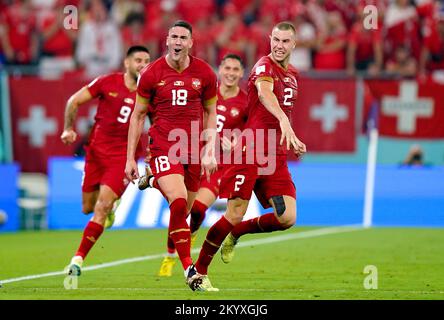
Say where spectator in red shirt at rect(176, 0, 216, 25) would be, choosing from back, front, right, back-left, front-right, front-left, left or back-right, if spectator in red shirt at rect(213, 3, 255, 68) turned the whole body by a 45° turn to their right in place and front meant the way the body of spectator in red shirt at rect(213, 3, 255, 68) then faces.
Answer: right

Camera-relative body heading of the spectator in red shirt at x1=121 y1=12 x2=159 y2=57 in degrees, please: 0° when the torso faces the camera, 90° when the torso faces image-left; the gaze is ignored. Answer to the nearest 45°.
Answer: approximately 0°

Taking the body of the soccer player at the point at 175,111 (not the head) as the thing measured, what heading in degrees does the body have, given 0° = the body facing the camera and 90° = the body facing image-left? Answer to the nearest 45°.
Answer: approximately 0°

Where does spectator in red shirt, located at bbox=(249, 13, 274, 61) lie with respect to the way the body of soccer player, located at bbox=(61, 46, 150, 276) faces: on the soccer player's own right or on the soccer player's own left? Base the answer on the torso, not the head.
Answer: on the soccer player's own left

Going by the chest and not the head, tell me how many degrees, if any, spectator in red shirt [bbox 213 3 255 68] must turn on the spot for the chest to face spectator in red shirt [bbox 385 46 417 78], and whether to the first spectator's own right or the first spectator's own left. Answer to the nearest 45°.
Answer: approximately 90° to the first spectator's own left

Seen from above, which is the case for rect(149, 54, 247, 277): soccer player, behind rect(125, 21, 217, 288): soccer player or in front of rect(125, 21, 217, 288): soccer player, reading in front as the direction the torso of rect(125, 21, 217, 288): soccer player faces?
behind

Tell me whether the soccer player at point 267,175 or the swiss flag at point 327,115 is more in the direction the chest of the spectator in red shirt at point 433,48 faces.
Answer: the soccer player

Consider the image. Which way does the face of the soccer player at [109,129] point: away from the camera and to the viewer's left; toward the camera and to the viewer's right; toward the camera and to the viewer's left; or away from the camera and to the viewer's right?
toward the camera and to the viewer's right
